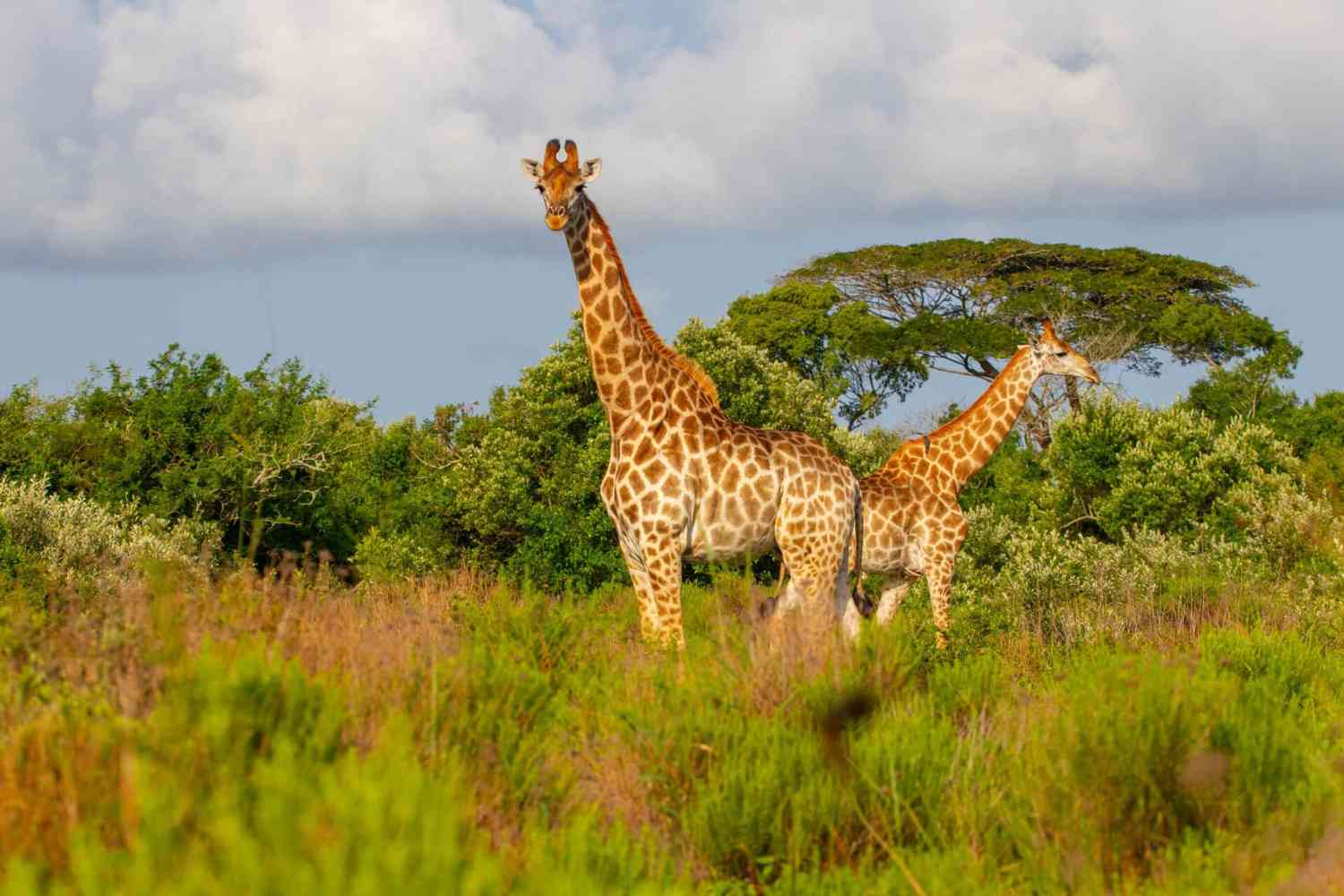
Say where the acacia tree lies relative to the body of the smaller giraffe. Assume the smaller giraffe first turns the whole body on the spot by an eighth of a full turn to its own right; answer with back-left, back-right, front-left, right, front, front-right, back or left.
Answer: back-left

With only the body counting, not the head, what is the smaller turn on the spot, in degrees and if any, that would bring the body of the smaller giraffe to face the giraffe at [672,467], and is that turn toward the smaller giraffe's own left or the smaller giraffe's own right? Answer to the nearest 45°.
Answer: approximately 135° to the smaller giraffe's own right

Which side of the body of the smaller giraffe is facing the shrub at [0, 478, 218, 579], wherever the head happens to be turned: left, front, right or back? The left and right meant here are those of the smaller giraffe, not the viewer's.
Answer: back

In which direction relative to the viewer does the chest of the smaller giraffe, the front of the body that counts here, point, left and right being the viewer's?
facing to the right of the viewer
